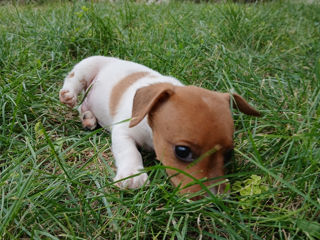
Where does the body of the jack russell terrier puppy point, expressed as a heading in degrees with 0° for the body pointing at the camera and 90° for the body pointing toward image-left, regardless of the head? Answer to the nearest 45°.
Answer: approximately 315°
